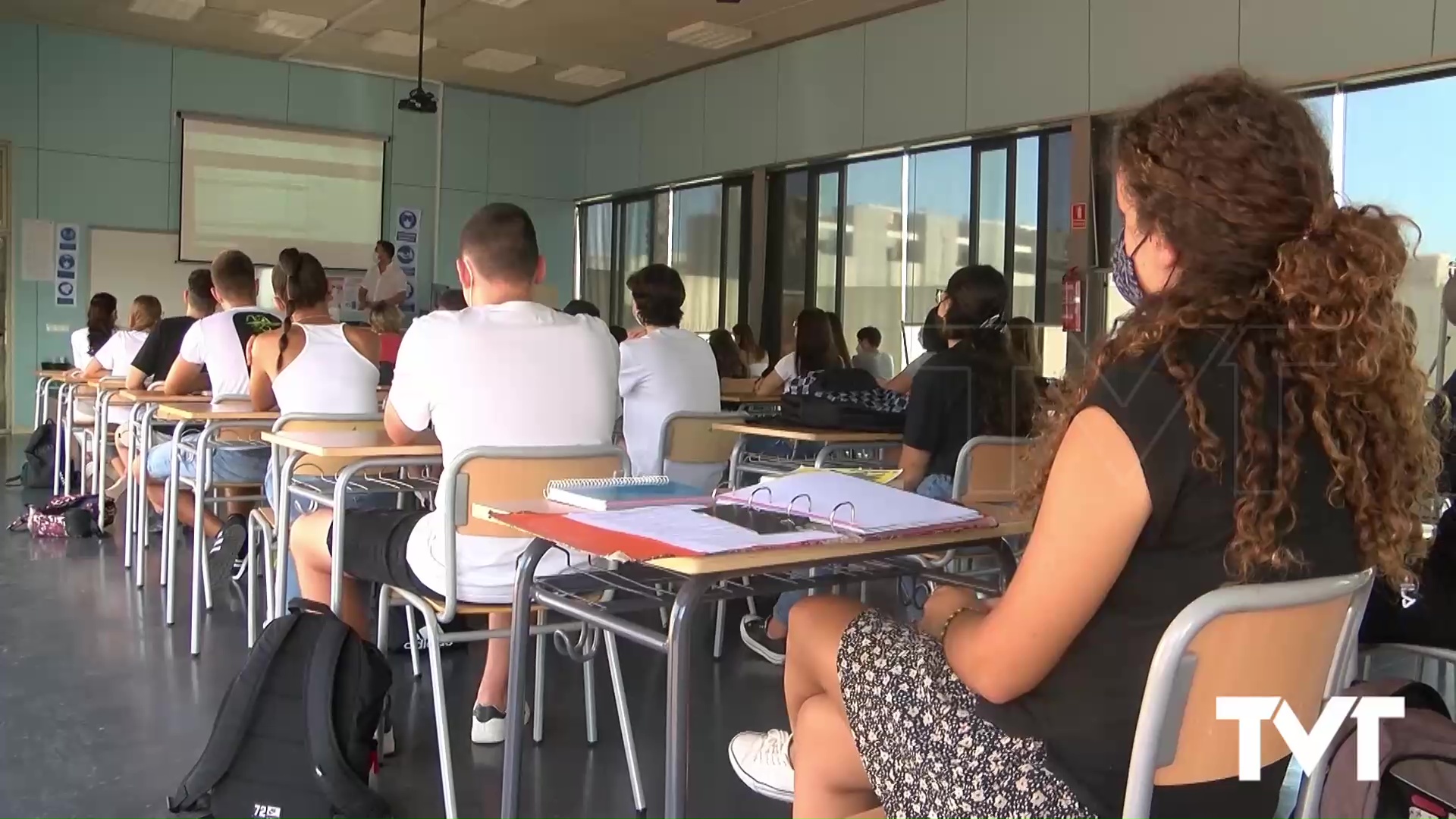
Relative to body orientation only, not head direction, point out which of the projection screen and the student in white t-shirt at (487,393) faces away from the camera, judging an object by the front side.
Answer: the student in white t-shirt

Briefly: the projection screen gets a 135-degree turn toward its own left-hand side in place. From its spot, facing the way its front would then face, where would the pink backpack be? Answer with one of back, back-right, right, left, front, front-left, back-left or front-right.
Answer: back

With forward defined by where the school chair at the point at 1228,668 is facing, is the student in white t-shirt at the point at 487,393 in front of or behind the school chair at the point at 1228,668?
in front

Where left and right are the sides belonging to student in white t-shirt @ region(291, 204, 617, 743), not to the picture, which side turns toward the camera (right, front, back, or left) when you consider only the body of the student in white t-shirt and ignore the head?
back

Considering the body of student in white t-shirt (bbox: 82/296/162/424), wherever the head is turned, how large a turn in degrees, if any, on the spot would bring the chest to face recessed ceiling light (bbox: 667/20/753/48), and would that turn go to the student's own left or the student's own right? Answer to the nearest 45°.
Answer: approximately 90° to the student's own right

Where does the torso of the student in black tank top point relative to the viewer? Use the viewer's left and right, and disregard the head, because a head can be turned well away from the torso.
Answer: facing away from the viewer and to the left of the viewer

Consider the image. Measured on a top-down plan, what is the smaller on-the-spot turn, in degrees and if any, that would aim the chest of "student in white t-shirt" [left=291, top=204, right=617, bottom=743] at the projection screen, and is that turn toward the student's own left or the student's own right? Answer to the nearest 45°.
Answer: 0° — they already face it

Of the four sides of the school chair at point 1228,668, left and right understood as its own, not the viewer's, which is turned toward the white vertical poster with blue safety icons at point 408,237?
front

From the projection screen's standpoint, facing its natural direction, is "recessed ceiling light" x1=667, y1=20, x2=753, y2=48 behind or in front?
in front

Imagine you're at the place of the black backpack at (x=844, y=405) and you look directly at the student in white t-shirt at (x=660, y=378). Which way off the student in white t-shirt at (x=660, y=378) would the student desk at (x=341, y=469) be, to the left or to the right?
left

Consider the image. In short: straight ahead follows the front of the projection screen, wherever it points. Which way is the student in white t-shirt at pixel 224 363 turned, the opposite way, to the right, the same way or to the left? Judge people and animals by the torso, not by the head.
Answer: the opposite way

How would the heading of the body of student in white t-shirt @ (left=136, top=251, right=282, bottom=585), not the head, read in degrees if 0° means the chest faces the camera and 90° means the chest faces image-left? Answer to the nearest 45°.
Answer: approximately 135°

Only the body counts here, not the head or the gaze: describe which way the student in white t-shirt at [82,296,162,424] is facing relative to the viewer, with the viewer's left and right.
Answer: facing away from the viewer and to the left of the viewer

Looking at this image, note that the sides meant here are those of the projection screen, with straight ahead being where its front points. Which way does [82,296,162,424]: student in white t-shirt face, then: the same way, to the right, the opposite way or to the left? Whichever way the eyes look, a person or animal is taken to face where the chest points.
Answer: the opposite way

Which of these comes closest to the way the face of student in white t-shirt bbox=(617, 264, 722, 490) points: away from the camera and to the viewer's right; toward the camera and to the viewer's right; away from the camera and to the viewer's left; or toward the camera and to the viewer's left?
away from the camera and to the viewer's left

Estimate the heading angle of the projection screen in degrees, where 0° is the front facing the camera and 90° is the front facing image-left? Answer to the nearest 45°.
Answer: approximately 315°

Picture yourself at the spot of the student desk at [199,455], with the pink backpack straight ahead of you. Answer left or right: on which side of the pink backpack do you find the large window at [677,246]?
right
